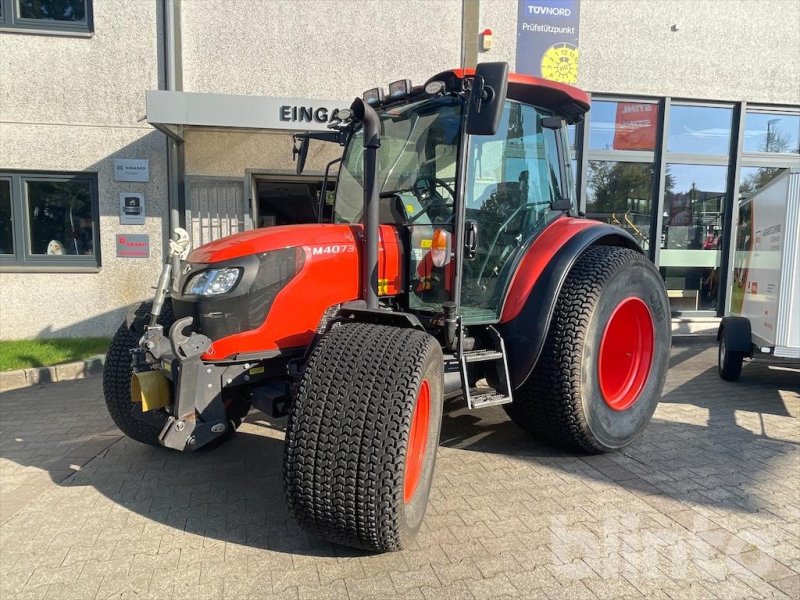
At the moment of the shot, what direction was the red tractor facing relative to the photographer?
facing the viewer and to the left of the viewer

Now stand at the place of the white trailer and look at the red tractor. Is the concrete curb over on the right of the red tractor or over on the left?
right

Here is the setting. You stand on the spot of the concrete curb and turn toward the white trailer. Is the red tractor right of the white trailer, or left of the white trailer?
right

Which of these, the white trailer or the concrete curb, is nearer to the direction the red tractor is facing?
the concrete curb

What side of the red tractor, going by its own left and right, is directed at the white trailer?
back

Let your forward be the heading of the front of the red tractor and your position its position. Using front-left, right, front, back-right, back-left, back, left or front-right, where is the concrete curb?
right
